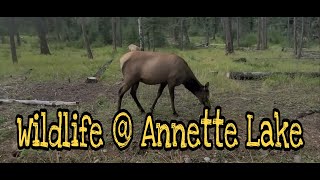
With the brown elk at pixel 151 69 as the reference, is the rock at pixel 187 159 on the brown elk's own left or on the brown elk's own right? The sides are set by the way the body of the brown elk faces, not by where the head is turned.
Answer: on the brown elk's own right

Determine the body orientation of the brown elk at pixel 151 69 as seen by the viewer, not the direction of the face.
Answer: to the viewer's right

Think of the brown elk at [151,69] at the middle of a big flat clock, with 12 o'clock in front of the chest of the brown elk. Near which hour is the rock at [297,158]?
The rock is roughly at 1 o'clock from the brown elk.
